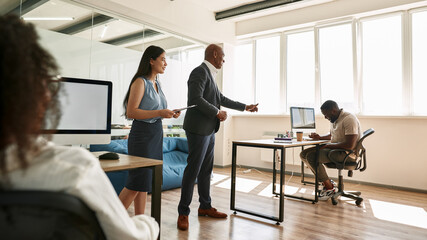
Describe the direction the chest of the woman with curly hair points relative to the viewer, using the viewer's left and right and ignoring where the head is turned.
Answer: facing away from the viewer and to the right of the viewer

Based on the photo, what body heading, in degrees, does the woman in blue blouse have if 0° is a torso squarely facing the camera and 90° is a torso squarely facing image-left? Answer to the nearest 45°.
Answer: approximately 270°

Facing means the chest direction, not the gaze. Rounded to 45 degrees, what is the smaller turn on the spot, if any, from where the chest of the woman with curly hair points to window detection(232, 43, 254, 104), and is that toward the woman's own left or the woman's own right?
0° — they already face it

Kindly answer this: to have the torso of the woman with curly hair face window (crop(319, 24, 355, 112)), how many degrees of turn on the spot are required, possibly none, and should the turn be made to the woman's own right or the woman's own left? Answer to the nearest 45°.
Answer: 0° — they already face it

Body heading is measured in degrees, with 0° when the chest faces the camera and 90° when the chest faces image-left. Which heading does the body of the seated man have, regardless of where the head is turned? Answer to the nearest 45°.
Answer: approximately 90°

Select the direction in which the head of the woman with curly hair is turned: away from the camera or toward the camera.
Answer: away from the camera

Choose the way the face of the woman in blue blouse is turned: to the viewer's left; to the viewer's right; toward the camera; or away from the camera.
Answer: to the viewer's right

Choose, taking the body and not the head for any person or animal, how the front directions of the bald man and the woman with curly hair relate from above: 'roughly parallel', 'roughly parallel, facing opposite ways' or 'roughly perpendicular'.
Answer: roughly perpendicular
